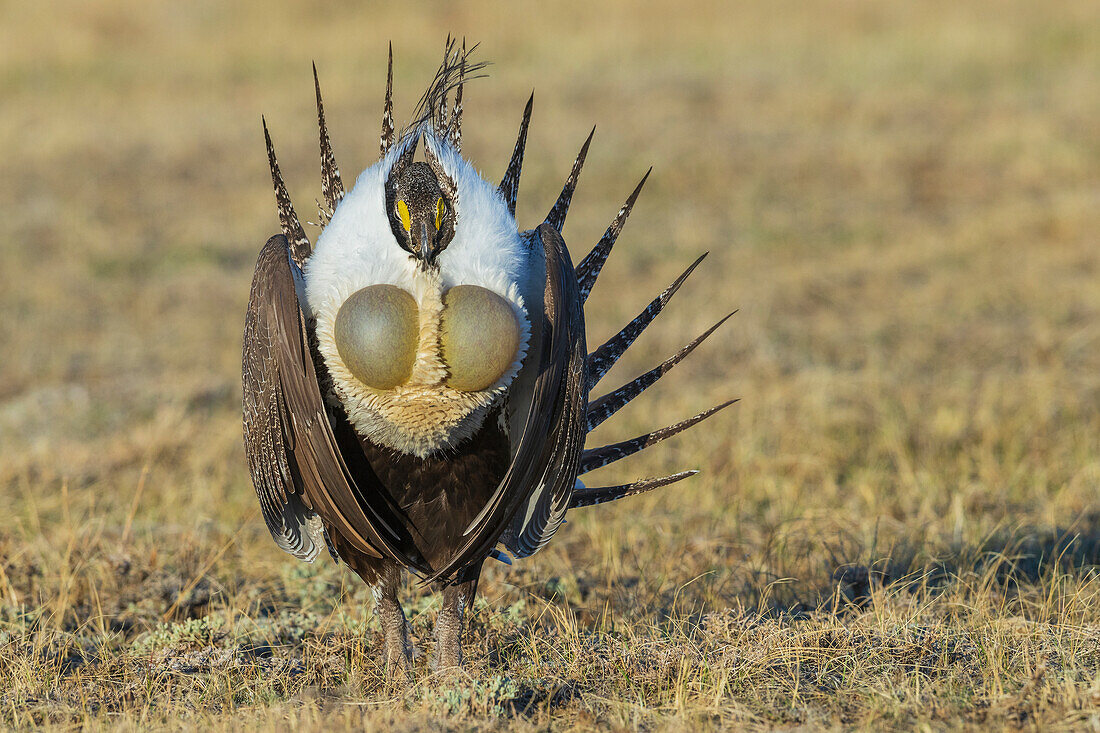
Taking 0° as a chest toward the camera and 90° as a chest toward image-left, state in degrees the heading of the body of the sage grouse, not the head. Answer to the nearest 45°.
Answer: approximately 0°
